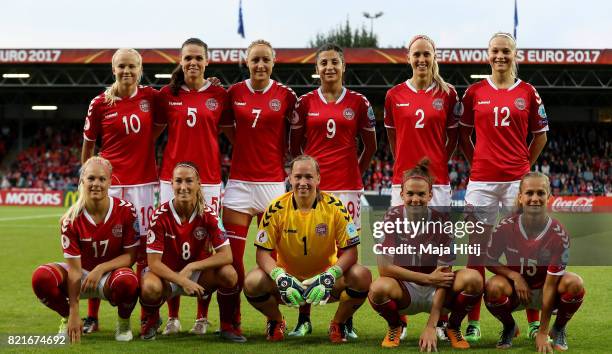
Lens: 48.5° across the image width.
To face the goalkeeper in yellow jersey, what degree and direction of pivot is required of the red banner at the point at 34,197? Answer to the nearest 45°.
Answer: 0° — it already faces them

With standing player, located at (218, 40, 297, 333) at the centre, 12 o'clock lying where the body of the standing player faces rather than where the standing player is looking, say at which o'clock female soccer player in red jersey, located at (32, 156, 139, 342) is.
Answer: The female soccer player in red jersey is roughly at 2 o'clock from the standing player.

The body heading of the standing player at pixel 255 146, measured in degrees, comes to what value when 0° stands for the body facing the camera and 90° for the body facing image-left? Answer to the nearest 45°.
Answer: approximately 0°

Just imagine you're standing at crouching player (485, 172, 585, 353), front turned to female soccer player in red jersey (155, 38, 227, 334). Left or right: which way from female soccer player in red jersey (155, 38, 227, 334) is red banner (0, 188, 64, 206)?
right

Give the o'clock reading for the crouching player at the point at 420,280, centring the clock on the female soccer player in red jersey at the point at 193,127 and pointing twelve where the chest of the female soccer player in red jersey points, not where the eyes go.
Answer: The crouching player is roughly at 10 o'clock from the female soccer player in red jersey.

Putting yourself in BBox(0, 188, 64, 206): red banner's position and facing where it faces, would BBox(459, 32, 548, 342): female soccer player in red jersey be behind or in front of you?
in front

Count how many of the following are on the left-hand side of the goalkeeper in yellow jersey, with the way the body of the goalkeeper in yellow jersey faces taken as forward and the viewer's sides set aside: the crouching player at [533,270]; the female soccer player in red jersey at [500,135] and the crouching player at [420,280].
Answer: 3

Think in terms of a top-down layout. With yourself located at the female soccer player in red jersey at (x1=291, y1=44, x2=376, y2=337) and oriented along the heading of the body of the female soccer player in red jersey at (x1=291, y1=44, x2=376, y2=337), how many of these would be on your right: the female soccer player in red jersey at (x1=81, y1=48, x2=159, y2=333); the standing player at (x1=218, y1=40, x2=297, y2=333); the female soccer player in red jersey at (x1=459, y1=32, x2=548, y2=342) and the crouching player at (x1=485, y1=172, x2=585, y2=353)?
2

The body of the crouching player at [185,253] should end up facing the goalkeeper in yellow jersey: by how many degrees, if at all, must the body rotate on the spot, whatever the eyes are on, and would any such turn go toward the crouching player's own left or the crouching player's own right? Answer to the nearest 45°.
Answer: approximately 90° to the crouching player's own left

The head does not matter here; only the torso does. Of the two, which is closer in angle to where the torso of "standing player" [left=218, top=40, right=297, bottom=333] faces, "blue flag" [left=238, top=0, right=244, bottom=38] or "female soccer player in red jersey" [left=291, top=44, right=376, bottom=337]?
the female soccer player in red jersey

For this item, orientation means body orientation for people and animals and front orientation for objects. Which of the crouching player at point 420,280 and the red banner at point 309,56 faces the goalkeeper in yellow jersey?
the red banner

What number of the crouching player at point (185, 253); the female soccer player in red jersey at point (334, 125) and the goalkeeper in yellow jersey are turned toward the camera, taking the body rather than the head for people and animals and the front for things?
3
